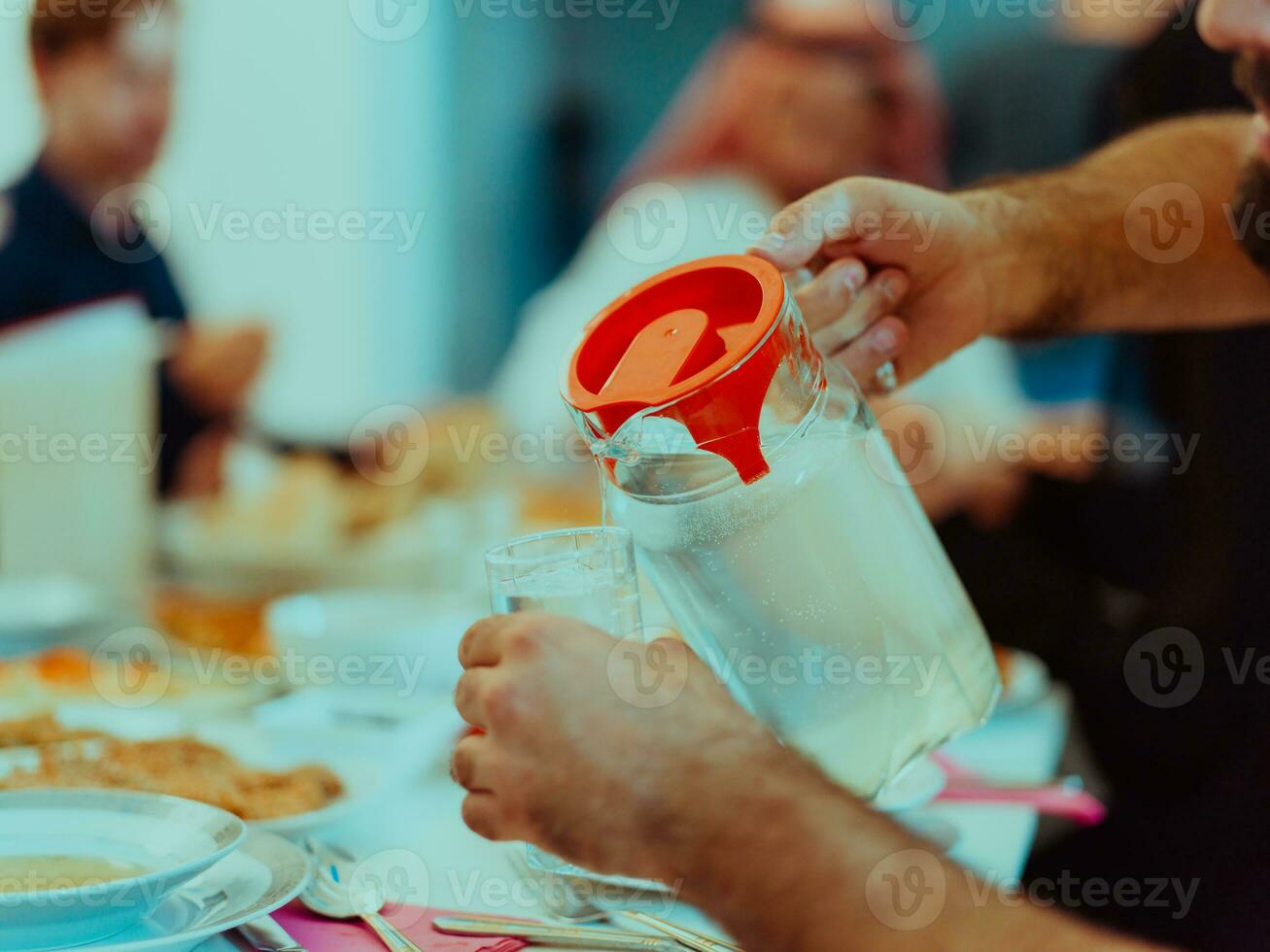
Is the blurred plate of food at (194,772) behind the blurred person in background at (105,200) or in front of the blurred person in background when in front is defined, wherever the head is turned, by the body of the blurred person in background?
in front

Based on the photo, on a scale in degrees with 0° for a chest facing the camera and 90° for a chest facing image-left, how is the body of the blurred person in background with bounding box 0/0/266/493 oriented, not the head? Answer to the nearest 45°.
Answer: approximately 315°

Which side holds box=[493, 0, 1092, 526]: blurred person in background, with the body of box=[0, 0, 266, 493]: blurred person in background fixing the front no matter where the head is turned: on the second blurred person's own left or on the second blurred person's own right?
on the second blurred person's own left

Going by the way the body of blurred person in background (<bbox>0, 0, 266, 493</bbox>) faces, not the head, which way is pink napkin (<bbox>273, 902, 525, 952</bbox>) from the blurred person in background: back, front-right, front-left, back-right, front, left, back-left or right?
front-right

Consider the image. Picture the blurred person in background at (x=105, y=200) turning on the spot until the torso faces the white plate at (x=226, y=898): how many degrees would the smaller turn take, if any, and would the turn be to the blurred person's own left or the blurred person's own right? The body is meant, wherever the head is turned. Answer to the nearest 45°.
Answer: approximately 45° to the blurred person's own right

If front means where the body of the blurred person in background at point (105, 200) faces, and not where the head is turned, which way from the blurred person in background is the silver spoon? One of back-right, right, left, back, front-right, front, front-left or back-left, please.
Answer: front-right

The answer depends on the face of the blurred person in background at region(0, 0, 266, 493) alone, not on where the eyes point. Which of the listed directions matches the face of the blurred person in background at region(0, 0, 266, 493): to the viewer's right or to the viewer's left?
to the viewer's right

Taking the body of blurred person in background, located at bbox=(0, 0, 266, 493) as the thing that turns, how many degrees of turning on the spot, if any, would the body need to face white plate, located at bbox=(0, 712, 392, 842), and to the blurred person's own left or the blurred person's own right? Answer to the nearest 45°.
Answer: approximately 45° to the blurred person's own right
